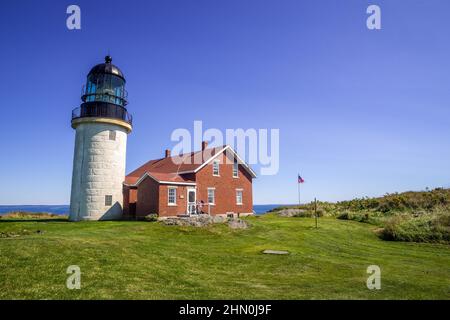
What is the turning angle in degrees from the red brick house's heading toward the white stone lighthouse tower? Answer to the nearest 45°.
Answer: approximately 45° to its right

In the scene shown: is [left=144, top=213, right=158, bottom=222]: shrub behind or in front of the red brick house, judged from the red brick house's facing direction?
in front

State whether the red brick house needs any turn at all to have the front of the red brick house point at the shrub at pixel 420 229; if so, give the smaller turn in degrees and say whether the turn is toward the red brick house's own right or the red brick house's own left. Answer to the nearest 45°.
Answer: approximately 45° to the red brick house's own left

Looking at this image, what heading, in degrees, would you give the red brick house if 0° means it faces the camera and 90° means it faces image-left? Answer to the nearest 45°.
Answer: approximately 0°
